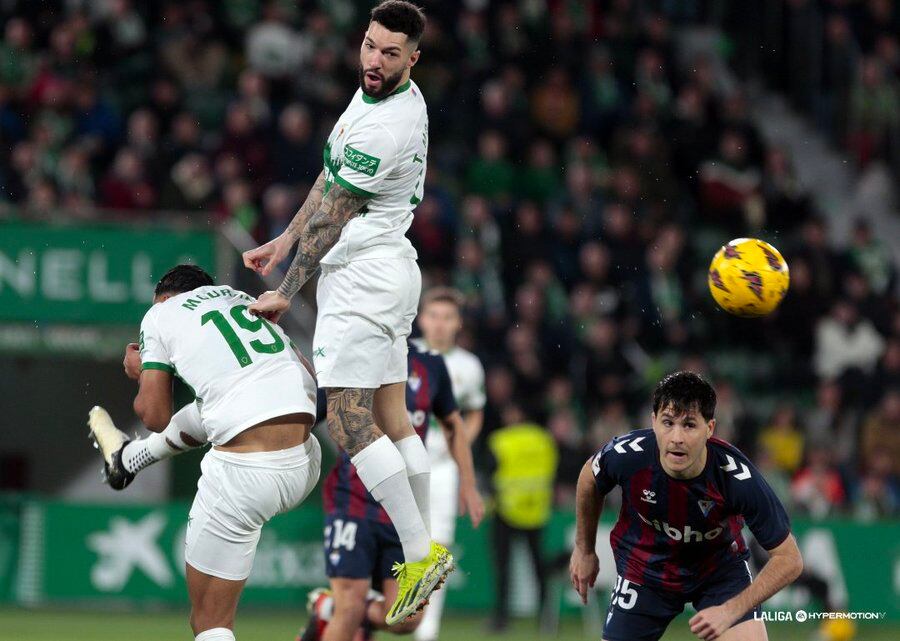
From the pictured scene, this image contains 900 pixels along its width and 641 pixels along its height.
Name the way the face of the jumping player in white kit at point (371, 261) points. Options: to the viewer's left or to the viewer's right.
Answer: to the viewer's left

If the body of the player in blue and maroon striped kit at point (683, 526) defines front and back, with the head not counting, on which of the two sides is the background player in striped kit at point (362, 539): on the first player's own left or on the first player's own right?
on the first player's own right

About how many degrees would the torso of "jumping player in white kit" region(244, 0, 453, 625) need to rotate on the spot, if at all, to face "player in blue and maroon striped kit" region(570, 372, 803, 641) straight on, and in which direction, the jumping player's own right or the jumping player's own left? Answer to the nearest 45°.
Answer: approximately 180°

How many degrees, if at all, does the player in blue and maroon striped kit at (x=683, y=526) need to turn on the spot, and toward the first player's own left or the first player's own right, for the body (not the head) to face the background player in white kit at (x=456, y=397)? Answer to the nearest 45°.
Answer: approximately 135° to the first player's own right

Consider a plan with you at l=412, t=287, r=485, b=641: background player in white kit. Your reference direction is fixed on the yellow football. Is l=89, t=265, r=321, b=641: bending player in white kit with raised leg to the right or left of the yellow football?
right

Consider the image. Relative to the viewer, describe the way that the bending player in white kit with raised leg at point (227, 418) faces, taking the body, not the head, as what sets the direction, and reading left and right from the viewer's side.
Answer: facing away from the viewer and to the left of the viewer

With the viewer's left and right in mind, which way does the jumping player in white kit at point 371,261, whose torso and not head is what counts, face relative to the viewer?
facing to the left of the viewer

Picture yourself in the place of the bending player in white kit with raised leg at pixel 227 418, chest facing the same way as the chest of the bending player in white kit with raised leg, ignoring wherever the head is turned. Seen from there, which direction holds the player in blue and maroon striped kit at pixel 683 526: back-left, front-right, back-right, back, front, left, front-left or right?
back-right
